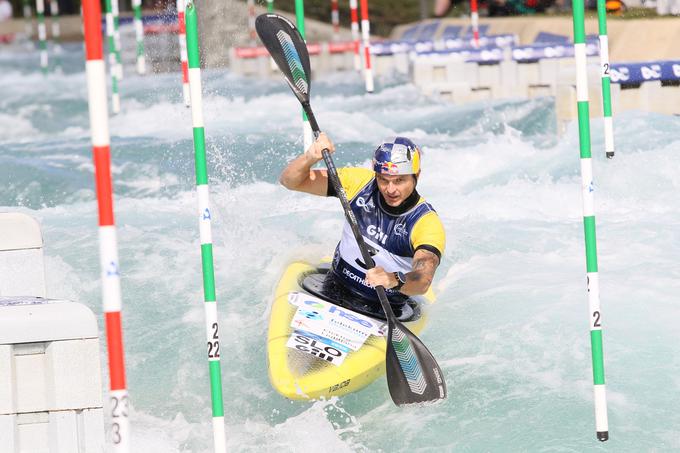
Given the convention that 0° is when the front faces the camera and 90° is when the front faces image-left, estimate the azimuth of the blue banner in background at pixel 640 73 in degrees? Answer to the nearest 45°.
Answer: approximately 0°

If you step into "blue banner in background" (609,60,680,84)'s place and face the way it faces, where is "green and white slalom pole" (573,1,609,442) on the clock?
The green and white slalom pole is roughly at 12 o'clock from the blue banner in background.

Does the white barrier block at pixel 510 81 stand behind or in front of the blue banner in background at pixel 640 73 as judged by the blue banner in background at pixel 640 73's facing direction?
behind

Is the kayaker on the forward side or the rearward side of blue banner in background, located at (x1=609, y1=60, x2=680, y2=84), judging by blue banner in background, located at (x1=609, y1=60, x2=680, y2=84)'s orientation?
on the forward side

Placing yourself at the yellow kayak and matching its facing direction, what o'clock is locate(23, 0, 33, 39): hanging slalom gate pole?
The hanging slalom gate pole is roughly at 4 o'clock from the yellow kayak.

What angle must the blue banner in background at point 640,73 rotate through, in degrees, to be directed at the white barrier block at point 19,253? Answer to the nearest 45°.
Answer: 0° — it already faces it

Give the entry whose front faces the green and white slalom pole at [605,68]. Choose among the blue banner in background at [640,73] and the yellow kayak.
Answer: the blue banner in background

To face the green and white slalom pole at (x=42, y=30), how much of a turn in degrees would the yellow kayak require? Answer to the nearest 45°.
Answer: approximately 135° to its right

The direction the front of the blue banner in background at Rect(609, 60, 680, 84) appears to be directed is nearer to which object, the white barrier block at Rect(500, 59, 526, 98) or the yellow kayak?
the yellow kayak

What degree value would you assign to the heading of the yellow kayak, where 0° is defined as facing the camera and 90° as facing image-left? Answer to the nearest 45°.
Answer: approximately 45°

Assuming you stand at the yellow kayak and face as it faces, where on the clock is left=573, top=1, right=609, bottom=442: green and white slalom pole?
The green and white slalom pole is roughly at 9 o'clock from the yellow kayak.
